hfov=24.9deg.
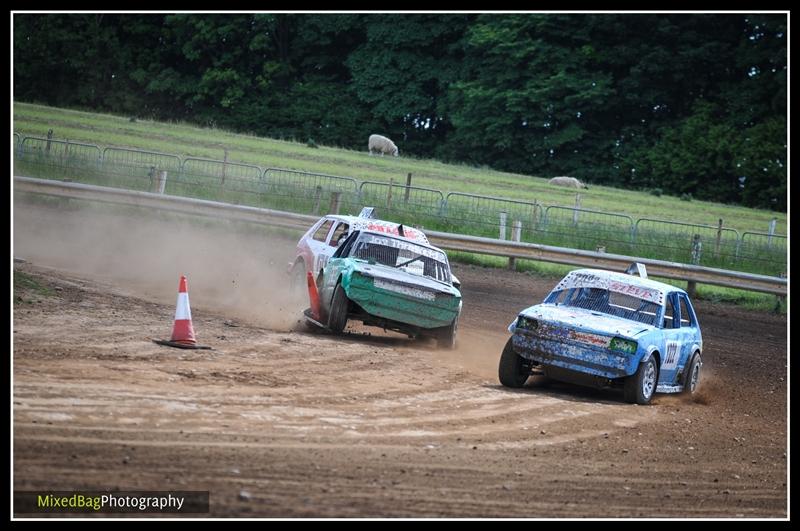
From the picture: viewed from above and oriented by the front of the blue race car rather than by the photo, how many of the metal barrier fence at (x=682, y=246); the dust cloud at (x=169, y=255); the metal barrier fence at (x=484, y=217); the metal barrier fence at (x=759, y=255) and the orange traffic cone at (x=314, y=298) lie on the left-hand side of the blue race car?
0

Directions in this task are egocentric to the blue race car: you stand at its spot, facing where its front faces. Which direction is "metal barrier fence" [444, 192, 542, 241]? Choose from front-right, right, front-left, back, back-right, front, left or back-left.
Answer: back-right

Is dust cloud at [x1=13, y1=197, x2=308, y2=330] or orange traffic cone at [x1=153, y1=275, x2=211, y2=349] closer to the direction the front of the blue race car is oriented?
the orange traffic cone

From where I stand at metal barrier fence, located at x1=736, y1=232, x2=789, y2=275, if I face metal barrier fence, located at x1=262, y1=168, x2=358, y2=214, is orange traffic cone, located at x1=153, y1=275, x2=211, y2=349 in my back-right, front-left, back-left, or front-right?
front-left

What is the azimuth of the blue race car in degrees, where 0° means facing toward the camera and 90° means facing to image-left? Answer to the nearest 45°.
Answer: approximately 45°

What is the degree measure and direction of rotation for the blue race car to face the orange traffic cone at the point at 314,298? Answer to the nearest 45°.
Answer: approximately 90° to its right

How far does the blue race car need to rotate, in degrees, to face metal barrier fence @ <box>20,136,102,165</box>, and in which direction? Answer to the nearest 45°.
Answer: approximately 90° to its right

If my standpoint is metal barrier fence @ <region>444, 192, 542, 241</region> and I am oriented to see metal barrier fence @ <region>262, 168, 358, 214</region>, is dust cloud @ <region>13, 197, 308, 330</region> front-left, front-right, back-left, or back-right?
front-left

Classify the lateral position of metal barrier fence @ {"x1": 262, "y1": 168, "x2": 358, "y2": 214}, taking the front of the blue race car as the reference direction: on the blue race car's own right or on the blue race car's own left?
on the blue race car's own right

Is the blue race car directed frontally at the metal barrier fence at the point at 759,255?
no

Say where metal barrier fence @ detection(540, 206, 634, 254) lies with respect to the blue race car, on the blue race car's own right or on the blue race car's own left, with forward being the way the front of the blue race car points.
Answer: on the blue race car's own right

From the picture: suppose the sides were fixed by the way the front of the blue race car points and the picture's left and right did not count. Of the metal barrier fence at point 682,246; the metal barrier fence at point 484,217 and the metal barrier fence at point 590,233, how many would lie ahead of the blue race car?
0

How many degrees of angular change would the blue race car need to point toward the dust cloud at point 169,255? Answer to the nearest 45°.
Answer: approximately 90° to its right

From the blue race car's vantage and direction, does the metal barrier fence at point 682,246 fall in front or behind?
behind

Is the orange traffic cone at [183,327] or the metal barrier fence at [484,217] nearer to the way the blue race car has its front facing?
the orange traffic cone
